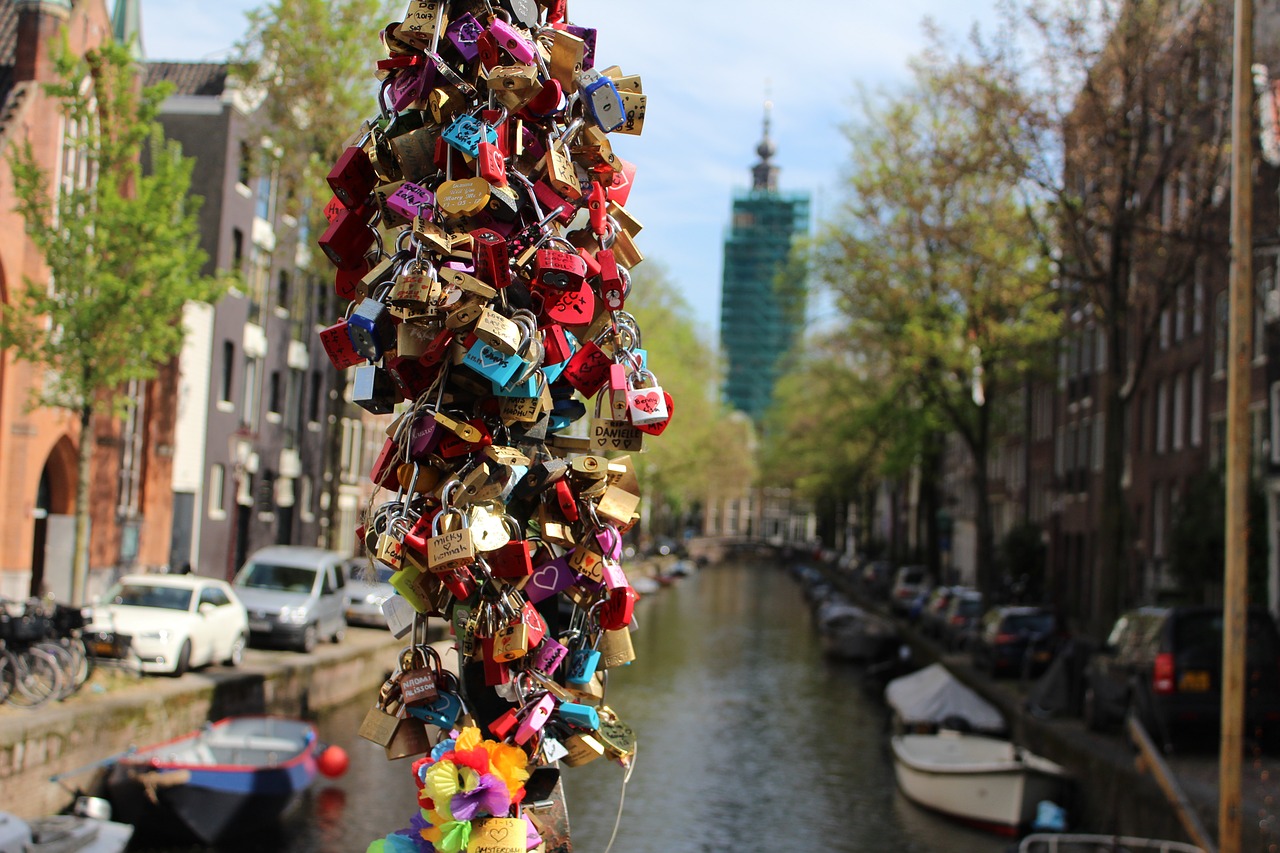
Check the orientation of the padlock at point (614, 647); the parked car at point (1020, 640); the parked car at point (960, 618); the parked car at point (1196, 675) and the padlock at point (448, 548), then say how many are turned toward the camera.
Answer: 2

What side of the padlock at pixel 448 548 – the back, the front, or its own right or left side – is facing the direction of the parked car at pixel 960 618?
back

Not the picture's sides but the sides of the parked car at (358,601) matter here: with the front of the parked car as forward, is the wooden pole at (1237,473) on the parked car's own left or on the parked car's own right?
on the parked car's own left

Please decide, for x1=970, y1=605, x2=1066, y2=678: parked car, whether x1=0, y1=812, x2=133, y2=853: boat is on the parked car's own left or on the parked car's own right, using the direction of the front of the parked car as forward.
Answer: on the parked car's own left

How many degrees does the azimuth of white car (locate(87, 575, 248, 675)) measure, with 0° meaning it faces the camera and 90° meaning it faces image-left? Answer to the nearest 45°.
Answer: approximately 45°

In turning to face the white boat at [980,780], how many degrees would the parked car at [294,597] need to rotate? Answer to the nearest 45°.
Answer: approximately 90° to its left

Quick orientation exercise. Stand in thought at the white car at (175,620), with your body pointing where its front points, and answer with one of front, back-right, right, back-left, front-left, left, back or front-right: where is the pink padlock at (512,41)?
front-left

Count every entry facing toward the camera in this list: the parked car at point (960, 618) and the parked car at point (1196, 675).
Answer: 0

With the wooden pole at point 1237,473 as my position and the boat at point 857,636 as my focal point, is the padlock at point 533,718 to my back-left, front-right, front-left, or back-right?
back-left

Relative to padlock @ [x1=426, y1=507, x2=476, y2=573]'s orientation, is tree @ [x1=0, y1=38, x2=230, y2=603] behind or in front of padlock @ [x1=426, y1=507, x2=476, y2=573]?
behind

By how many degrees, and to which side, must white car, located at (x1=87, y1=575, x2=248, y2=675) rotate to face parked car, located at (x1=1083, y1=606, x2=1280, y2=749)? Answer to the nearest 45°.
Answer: approximately 90° to its left
